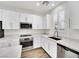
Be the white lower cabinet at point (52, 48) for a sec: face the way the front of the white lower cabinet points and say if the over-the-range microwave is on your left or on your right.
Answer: on your right

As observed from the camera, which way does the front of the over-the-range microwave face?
facing the viewer

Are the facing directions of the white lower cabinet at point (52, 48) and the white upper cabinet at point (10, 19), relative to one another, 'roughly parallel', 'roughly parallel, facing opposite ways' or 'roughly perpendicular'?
roughly perpendicular

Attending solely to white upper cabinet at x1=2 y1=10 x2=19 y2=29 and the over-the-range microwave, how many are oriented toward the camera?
2

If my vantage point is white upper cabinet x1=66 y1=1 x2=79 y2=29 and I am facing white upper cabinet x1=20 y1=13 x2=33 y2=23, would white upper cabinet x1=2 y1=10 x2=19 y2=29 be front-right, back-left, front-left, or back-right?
front-left

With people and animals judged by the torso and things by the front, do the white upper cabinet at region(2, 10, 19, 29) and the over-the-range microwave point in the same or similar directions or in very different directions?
same or similar directions

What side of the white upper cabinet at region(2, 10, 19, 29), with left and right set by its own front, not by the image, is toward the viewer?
front

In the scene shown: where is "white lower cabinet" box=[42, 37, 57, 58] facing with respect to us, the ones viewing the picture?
facing the viewer and to the left of the viewer

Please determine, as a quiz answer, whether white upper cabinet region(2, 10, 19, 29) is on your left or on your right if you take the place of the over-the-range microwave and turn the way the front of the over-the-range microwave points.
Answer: on your right

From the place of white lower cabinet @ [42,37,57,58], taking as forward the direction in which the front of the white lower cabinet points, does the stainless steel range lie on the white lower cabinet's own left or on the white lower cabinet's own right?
on the white lower cabinet's own right
